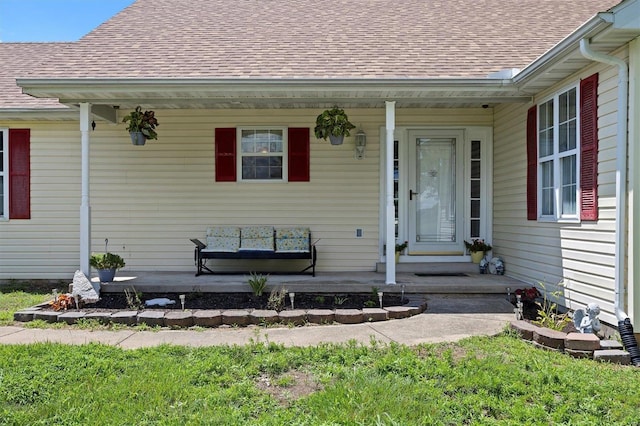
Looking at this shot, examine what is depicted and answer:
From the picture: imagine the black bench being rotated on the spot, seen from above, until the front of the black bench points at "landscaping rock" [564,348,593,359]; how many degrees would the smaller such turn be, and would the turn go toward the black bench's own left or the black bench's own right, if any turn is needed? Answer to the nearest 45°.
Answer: approximately 45° to the black bench's own left

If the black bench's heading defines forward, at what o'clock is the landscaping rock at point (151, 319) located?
The landscaping rock is roughly at 1 o'clock from the black bench.

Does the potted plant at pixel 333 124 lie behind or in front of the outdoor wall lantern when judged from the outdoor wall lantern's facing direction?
in front

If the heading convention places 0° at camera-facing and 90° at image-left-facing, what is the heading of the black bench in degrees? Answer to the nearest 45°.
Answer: approximately 0°

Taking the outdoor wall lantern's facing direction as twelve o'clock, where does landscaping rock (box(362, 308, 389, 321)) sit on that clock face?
The landscaping rock is roughly at 12 o'clock from the outdoor wall lantern.

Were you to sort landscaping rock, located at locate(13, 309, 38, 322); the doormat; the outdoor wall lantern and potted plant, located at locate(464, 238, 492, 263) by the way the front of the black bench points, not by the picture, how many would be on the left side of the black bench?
3

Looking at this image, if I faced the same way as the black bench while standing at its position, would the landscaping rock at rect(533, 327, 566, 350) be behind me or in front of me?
in front

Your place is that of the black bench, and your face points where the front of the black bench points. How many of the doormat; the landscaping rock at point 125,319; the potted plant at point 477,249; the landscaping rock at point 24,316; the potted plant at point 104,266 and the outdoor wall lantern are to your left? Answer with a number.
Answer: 3

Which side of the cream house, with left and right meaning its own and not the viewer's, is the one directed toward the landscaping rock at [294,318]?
front

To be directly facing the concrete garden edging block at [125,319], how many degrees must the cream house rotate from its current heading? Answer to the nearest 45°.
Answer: approximately 45° to its right

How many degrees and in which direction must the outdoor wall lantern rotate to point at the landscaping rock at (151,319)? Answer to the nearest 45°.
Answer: approximately 45° to its right
